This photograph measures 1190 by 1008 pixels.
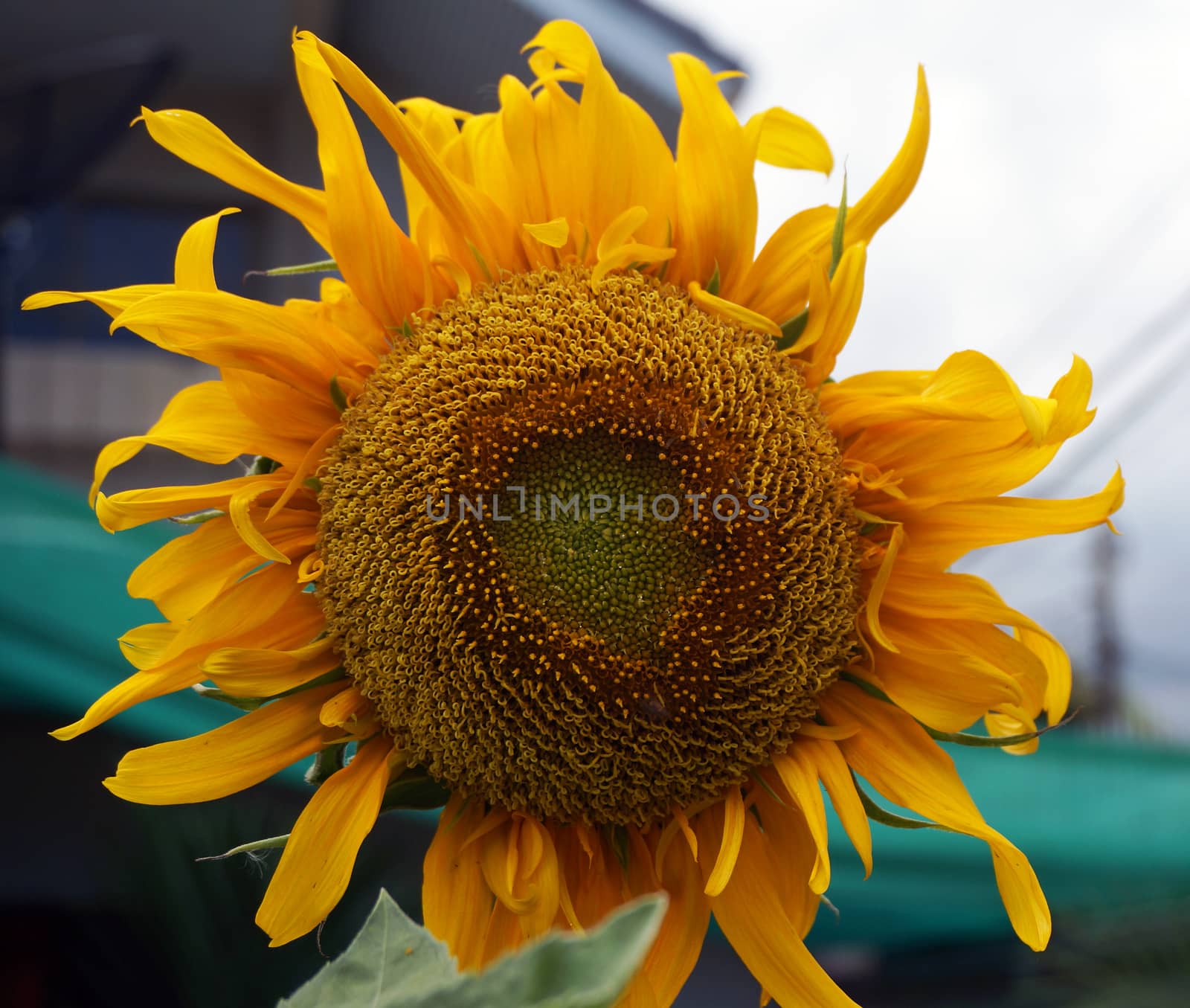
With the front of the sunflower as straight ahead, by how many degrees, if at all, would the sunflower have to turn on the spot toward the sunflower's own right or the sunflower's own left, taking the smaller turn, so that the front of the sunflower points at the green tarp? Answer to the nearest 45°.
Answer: approximately 135° to the sunflower's own left

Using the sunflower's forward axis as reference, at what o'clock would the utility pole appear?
The utility pole is roughly at 7 o'clock from the sunflower.

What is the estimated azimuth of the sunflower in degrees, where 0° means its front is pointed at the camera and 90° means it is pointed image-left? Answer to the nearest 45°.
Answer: approximately 0°
